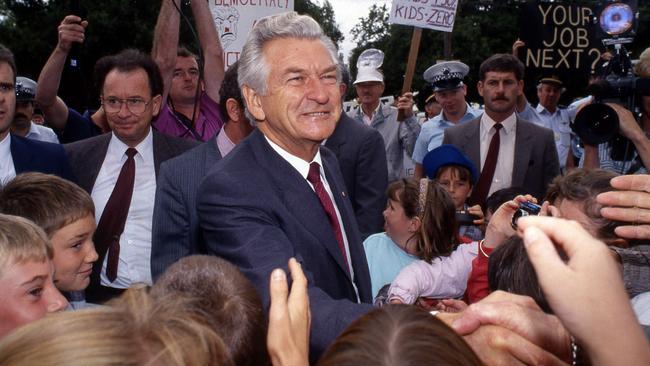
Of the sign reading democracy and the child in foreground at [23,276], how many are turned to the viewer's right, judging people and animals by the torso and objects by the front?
1

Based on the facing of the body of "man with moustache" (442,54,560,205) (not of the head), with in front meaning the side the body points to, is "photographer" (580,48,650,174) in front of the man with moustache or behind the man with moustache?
in front

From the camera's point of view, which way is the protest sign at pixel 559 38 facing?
toward the camera

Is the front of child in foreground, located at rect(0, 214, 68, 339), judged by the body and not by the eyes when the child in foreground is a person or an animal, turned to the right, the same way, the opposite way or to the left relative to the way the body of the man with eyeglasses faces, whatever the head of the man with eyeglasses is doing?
to the left

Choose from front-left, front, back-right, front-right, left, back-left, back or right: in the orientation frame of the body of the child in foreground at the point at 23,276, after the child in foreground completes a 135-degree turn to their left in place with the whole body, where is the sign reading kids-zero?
right

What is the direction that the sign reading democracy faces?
toward the camera

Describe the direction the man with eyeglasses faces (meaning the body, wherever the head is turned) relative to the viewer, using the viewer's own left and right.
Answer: facing the viewer

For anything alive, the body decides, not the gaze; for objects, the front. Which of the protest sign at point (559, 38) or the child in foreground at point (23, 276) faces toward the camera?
the protest sign

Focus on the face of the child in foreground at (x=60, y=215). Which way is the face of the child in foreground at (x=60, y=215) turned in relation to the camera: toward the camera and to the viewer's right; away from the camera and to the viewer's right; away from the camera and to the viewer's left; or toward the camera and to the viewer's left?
toward the camera and to the viewer's right

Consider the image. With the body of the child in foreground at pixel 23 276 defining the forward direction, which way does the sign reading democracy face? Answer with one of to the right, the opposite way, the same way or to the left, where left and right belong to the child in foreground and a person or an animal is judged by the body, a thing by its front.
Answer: to the right

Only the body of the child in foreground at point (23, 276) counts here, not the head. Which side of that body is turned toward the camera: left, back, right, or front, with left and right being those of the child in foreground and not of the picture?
right

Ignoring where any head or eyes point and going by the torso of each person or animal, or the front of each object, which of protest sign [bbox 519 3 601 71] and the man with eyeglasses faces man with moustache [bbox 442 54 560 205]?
the protest sign

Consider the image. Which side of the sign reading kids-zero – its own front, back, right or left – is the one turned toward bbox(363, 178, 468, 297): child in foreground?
front
